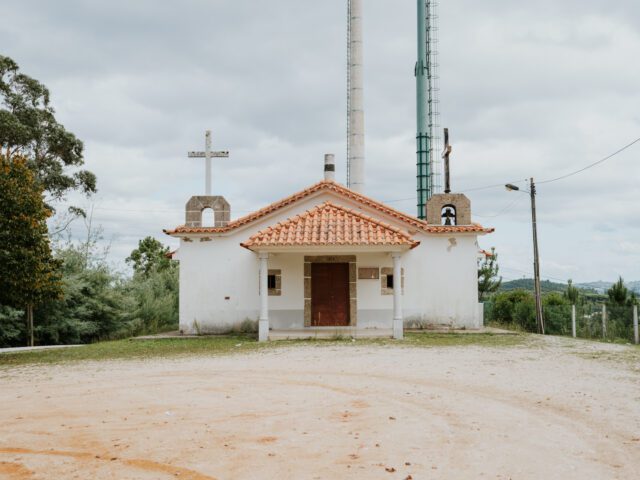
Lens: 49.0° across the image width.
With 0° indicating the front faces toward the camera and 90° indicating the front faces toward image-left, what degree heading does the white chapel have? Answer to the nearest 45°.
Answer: approximately 0°

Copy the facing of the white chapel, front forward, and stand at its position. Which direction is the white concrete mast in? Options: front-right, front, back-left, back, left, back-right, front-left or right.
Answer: back

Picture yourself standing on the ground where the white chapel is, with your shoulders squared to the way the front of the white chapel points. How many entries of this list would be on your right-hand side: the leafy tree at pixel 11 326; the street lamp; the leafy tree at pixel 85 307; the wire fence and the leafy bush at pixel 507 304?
2

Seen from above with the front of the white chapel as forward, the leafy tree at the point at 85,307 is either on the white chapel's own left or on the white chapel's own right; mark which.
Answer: on the white chapel's own right

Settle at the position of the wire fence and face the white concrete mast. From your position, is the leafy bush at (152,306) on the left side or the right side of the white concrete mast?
left

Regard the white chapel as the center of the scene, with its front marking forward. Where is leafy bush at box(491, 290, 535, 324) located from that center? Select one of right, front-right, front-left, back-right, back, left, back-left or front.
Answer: back-left

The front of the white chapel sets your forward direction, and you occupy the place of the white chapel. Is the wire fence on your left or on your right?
on your left

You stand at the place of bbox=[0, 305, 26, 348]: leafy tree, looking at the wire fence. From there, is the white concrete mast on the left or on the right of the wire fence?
left

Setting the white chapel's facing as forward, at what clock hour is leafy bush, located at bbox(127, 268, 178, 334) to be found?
The leafy bush is roughly at 4 o'clock from the white chapel.

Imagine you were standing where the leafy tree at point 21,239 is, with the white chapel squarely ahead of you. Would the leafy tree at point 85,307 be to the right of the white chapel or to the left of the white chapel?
left

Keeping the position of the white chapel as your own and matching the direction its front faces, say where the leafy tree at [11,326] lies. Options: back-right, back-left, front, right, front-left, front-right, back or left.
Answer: right
